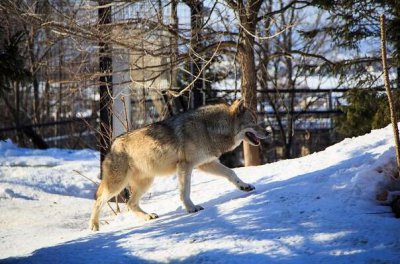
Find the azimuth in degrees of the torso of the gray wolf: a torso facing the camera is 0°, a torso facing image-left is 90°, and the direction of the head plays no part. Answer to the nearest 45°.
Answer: approximately 270°

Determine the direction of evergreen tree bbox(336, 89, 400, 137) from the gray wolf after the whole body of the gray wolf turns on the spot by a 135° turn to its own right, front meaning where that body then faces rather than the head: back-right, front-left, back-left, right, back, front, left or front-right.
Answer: back

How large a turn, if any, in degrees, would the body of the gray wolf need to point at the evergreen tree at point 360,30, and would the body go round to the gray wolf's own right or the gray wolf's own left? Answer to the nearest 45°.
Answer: approximately 45° to the gray wolf's own left
